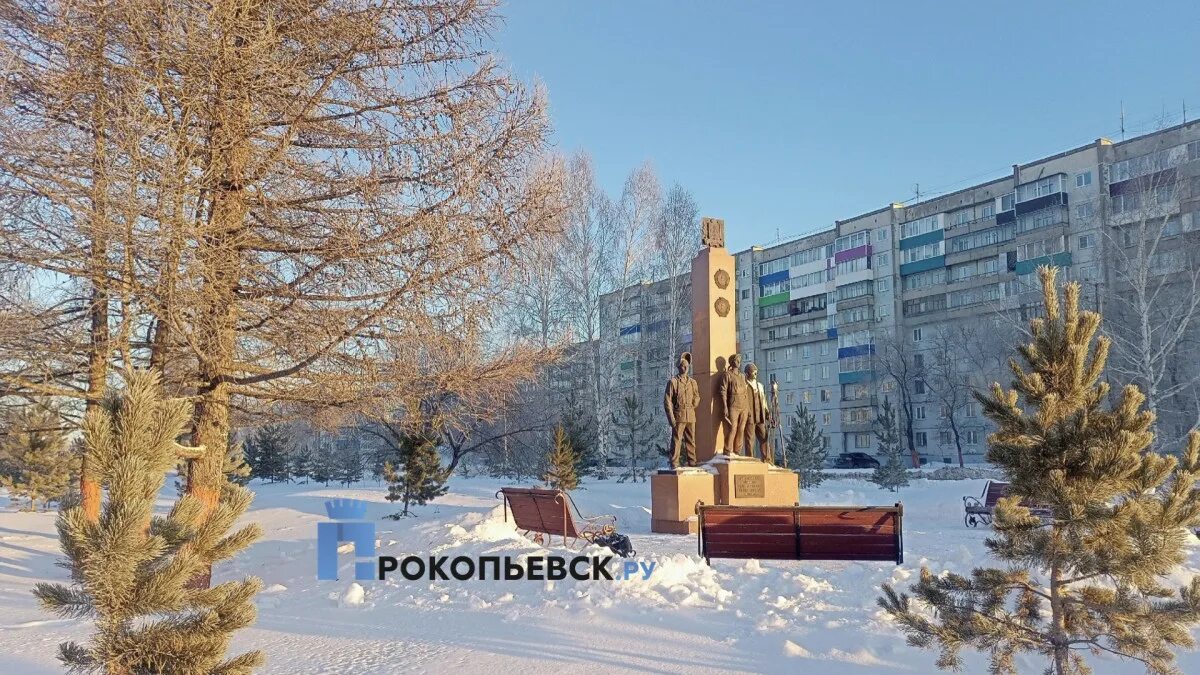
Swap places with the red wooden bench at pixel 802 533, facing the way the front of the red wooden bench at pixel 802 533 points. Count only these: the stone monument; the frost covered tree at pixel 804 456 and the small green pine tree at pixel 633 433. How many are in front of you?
3

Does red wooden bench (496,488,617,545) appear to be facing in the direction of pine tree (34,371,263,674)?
no

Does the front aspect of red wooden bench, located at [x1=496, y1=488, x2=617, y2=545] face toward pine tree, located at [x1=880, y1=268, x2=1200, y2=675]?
no

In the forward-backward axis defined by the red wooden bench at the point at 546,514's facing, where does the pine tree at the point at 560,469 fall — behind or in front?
in front

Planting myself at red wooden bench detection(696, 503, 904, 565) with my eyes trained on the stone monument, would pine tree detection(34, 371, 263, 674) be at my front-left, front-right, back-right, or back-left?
back-left

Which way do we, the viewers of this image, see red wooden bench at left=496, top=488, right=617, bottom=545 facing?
facing away from the viewer and to the right of the viewer

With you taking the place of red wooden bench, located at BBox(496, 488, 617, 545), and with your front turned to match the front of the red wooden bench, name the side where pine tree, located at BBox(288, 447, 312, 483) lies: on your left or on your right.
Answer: on your left

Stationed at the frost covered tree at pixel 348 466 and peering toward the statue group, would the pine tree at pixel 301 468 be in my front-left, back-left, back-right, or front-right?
back-right

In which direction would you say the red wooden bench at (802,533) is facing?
away from the camera

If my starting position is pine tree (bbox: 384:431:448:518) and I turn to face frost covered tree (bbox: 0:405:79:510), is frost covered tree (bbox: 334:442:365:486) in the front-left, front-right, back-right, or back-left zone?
front-right

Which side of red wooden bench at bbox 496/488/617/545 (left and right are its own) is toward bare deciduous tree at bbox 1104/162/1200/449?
front

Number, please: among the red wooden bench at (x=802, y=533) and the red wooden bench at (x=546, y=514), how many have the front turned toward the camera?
0

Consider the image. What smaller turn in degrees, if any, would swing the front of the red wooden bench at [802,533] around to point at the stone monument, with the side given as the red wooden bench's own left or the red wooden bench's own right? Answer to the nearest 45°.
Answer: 0° — it already faces it
